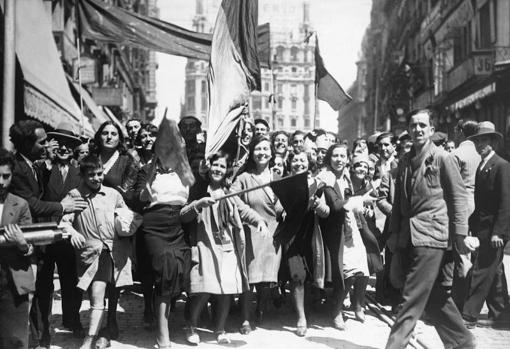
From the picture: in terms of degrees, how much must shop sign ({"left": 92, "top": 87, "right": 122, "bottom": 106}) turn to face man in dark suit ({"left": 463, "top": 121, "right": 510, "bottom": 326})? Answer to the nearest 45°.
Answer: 0° — it already faces them

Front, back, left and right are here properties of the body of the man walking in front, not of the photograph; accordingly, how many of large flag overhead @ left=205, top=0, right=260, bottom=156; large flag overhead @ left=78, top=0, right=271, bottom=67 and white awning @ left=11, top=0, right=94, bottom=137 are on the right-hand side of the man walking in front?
3

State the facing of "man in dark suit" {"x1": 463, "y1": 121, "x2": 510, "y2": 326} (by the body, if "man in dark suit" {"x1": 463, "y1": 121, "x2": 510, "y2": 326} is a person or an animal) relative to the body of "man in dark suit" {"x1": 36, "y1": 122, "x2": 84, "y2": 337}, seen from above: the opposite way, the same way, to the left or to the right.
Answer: to the right

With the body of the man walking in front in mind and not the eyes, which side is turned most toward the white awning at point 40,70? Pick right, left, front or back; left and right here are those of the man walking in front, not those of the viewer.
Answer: right

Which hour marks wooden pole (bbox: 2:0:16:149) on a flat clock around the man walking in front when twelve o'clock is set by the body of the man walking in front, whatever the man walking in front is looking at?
The wooden pole is roughly at 2 o'clock from the man walking in front.

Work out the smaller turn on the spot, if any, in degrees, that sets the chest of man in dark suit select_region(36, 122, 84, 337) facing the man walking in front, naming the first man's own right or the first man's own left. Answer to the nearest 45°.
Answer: approximately 45° to the first man's own left
